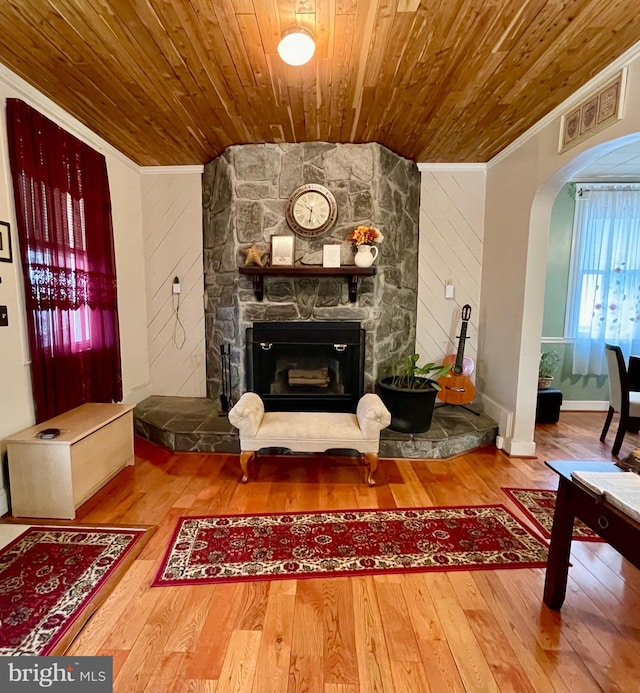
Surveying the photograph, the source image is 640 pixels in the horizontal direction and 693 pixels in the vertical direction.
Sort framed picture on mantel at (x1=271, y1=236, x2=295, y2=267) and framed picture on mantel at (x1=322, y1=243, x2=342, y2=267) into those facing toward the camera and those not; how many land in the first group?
2

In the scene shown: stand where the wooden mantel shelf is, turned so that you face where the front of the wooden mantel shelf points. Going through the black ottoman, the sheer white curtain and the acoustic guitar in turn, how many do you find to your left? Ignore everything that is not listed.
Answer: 3

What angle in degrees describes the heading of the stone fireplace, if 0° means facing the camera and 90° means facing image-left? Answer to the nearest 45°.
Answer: approximately 0°

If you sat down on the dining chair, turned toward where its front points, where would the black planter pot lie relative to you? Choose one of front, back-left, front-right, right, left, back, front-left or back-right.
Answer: back-right

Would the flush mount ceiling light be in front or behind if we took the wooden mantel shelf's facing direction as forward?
in front

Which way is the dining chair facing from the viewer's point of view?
to the viewer's right

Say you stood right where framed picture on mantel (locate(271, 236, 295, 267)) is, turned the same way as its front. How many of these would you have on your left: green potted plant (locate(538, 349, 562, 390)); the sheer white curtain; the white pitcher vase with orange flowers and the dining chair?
4

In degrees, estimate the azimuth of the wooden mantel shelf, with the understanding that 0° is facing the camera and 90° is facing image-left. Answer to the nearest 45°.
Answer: approximately 0°

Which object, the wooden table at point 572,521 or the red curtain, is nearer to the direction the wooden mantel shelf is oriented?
the wooden table

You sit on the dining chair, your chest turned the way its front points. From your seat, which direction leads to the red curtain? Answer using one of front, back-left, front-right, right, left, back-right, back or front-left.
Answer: back-right

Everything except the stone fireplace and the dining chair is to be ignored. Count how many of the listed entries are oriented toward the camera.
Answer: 1
